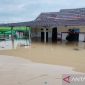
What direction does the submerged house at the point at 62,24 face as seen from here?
toward the camera
